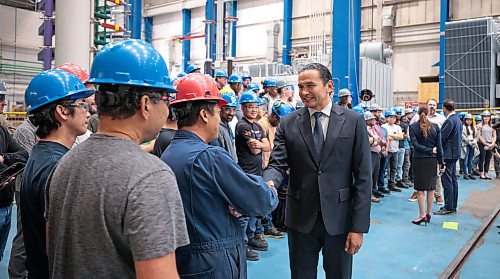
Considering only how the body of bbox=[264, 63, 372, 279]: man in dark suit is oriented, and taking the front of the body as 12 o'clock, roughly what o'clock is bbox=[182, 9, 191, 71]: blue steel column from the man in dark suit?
The blue steel column is roughly at 4 o'clock from the man in dark suit.

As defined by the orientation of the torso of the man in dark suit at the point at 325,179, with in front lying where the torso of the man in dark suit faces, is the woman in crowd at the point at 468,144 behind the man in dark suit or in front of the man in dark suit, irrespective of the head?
behind

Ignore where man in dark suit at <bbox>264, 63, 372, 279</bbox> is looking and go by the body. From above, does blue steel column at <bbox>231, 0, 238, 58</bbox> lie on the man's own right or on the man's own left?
on the man's own right

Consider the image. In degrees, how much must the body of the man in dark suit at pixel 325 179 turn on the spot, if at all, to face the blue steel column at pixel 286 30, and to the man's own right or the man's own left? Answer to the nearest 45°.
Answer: approximately 135° to the man's own right

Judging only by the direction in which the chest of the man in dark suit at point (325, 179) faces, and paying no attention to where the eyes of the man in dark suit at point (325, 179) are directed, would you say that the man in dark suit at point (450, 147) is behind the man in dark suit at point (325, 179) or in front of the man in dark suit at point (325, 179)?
behind

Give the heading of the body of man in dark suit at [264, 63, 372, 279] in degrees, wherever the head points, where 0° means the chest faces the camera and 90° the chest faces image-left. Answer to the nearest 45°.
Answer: approximately 45°

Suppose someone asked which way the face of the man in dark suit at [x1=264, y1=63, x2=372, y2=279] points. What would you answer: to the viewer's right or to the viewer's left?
to the viewer's left
